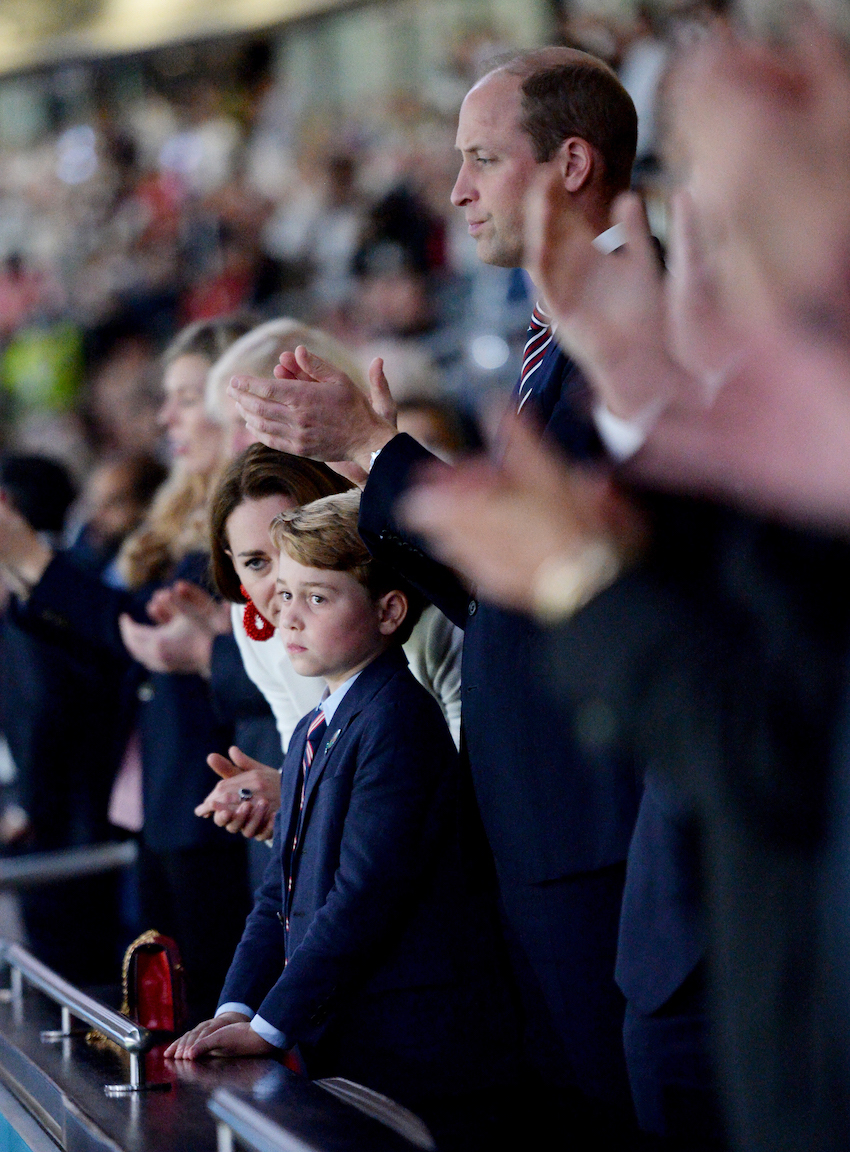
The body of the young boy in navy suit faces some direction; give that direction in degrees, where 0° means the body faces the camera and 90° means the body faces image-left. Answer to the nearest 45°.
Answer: approximately 45°

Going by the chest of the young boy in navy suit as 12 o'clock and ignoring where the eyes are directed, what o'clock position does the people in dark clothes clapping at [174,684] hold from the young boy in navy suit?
The people in dark clothes clapping is roughly at 4 o'clock from the young boy in navy suit.

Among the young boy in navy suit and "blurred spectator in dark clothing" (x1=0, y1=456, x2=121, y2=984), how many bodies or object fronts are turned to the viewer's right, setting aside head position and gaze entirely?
0

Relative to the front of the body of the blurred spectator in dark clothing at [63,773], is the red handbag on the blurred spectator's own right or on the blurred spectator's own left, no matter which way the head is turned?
on the blurred spectator's own left

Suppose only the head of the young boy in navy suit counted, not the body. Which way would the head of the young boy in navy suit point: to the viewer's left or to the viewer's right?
to the viewer's left

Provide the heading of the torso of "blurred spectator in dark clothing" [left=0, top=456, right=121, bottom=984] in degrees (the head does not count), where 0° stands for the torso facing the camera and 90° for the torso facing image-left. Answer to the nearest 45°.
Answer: approximately 90°

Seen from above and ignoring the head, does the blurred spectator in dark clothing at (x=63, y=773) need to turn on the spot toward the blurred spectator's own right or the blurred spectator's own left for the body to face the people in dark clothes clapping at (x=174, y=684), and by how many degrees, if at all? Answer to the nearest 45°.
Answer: approximately 90° to the blurred spectator's own left
